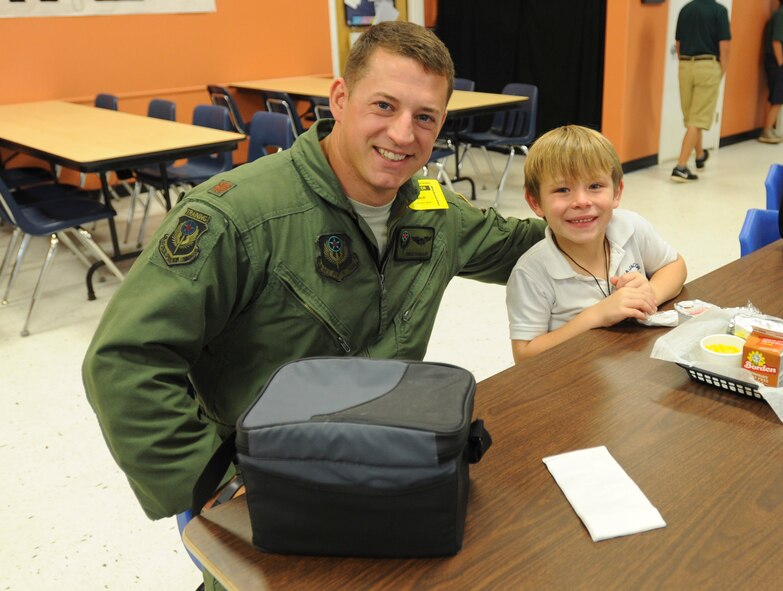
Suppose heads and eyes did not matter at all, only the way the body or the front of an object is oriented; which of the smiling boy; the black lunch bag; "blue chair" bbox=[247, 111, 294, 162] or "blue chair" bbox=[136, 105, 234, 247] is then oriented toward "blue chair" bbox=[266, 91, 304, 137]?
"blue chair" bbox=[247, 111, 294, 162]

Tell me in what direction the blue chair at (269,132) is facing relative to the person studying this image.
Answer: facing away from the viewer

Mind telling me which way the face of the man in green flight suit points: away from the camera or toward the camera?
toward the camera

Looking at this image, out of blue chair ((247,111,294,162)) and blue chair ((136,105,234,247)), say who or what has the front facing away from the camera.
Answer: blue chair ((247,111,294,162))

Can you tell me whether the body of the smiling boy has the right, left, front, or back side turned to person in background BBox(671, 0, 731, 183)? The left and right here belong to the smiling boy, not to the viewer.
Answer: back

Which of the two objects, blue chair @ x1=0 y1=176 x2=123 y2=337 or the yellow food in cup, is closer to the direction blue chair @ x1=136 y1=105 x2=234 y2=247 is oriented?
the blue chair

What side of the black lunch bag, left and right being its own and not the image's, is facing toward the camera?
front

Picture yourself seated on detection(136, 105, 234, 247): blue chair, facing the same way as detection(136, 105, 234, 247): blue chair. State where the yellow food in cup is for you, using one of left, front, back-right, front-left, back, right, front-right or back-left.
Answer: front-left

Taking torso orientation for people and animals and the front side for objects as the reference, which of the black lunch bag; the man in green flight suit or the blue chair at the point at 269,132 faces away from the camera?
the blue chair

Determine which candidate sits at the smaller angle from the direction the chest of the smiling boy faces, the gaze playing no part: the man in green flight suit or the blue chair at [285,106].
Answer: the man in green flight suit

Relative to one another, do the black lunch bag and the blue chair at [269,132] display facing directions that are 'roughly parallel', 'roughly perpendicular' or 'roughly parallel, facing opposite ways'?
roughly parallel, facing opposite ways

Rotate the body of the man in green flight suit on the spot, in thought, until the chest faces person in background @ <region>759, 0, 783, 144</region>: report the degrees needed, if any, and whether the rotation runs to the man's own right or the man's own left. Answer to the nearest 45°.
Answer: approximately 90° to the man's own left

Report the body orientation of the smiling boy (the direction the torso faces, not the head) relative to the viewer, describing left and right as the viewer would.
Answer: facing the viewer

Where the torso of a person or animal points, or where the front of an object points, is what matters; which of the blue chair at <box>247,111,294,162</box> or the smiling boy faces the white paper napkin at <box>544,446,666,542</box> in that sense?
the smiling boy

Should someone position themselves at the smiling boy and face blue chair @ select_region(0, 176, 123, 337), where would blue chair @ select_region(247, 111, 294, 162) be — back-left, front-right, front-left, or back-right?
front-right
